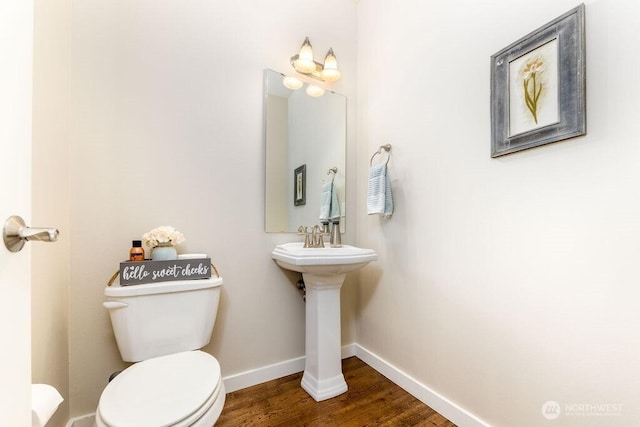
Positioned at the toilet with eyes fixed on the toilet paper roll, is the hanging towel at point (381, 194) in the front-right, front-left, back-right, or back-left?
back-left

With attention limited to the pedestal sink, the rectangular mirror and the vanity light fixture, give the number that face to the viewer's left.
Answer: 0

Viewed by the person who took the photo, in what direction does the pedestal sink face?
facing the viewer and to the right of the viewer

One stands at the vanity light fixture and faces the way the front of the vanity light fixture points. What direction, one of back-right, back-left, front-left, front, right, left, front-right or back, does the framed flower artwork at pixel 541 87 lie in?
front

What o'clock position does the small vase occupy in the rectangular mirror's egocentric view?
The small vase is roughly at 3 o'clock from the rectangular mirror.

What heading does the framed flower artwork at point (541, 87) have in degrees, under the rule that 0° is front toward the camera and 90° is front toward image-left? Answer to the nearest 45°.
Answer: approximately 45°

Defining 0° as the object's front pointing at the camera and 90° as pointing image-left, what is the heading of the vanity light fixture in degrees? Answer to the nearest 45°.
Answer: approximately 315°

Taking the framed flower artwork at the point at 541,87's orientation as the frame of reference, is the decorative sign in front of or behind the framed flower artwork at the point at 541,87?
in front

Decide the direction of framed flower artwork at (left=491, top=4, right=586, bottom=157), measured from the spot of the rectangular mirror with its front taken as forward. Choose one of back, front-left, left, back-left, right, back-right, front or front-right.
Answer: front

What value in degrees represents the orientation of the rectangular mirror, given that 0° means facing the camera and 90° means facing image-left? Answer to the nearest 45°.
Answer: approximately 315°

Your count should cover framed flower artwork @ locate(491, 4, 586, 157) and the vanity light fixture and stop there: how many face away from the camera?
0

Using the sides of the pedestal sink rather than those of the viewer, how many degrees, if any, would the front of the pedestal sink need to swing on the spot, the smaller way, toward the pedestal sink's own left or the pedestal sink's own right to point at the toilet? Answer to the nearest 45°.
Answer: approximately 90° to the pedestal sink's own right
